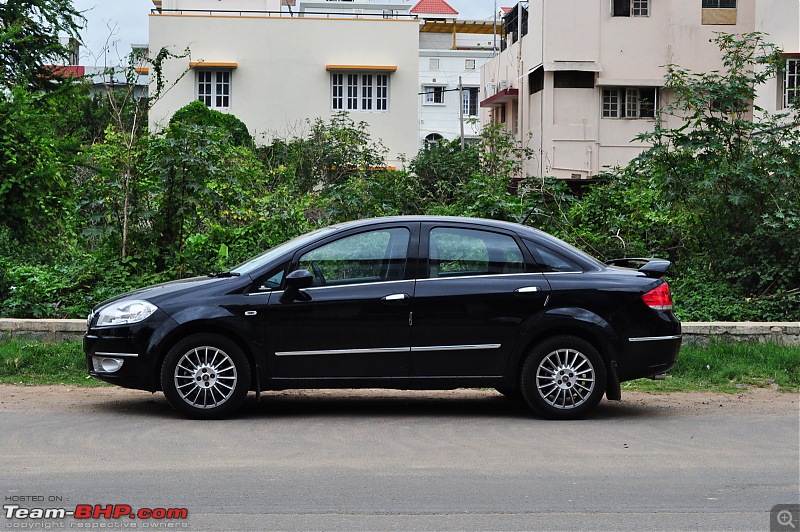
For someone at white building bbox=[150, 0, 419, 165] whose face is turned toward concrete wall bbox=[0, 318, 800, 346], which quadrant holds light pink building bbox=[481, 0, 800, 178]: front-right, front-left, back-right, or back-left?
front-left

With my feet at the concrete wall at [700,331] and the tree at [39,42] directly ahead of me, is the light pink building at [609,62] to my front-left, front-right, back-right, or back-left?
front-right

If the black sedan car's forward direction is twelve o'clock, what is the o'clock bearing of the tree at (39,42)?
The tree is roughly at 2 o'clock from the black sedan car.

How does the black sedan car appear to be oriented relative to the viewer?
to the viewer's left

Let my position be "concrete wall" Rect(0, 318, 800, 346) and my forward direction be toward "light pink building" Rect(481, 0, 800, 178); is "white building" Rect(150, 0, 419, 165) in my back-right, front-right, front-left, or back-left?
front-left

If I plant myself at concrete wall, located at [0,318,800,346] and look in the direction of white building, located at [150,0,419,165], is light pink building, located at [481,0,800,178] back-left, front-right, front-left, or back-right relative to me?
front-right

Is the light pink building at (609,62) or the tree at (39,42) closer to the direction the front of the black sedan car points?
the tree

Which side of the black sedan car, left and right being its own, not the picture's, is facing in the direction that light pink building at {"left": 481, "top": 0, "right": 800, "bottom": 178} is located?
right

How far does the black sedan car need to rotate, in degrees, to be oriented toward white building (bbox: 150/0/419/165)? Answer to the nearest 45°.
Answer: approximately 90° to its right
